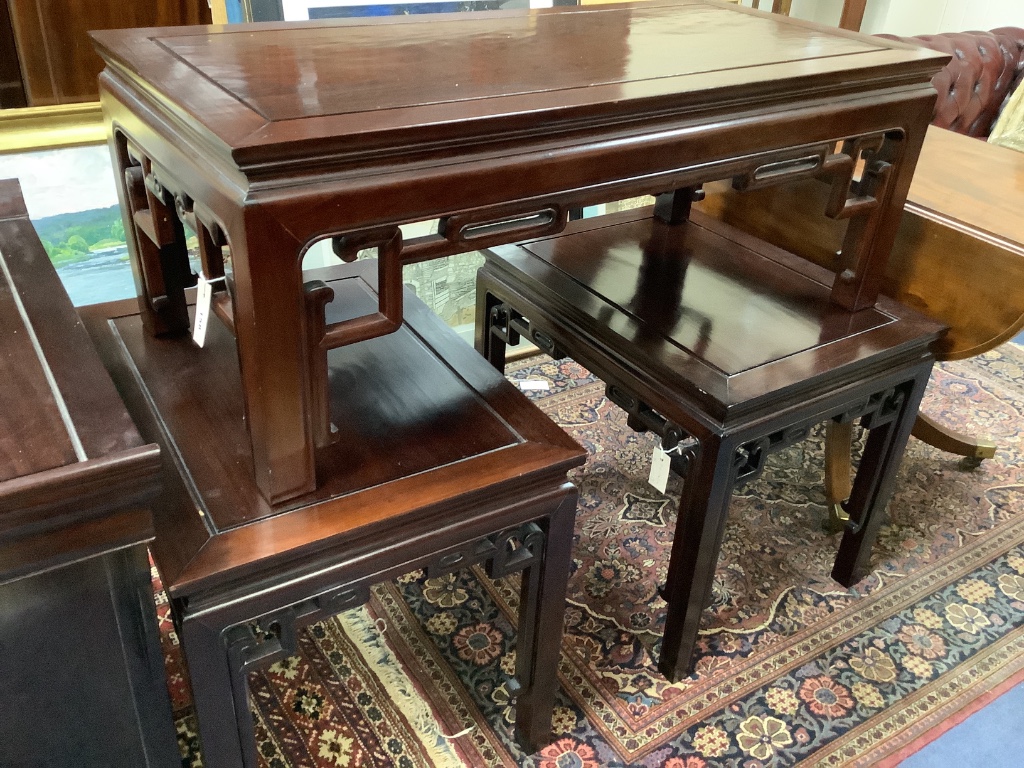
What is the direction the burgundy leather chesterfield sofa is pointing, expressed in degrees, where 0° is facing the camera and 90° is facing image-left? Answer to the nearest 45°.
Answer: approximately 45°

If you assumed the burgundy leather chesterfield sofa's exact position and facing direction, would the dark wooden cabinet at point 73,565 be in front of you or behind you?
in front

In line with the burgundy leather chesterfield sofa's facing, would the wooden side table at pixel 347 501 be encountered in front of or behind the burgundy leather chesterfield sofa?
in front
